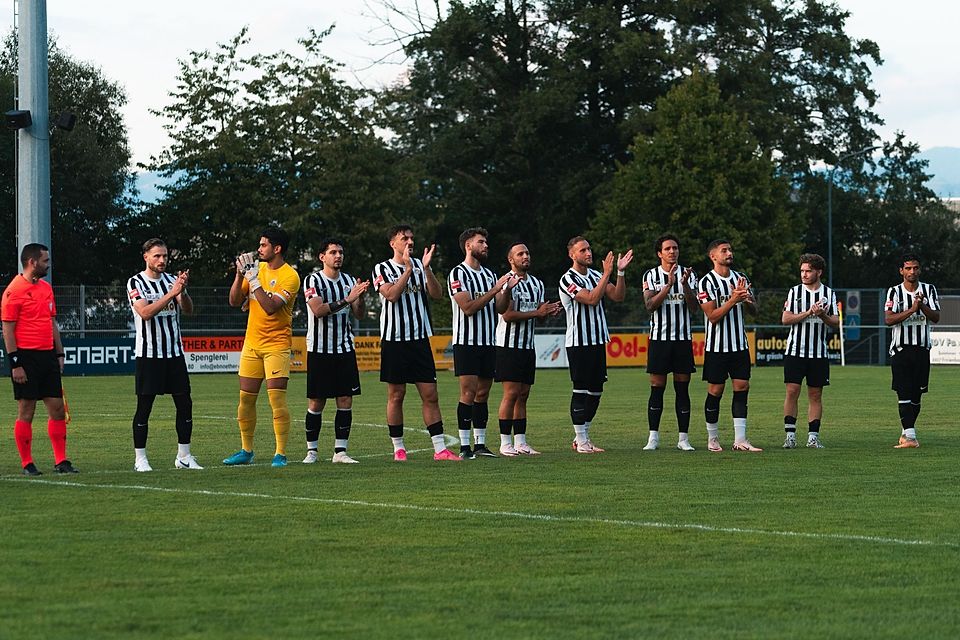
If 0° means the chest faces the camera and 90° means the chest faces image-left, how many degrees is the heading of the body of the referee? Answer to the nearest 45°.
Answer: approximately 315°

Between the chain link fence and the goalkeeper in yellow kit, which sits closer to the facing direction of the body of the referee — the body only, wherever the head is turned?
the goalkeeper in yellow kit

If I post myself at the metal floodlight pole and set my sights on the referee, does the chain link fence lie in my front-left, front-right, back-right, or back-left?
back-left

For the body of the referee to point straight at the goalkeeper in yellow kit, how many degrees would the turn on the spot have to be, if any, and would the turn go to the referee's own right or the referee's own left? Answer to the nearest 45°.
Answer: approximately 45° to the referee's own left

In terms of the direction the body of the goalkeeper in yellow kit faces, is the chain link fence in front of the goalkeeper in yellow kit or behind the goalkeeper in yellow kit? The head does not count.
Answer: behind

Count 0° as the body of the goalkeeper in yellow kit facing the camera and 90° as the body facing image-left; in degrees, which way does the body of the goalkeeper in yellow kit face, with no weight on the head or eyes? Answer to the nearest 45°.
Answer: approximately 45°

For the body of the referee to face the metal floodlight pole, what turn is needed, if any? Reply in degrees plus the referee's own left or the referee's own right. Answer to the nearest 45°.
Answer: approximately 135° to the referee's own left

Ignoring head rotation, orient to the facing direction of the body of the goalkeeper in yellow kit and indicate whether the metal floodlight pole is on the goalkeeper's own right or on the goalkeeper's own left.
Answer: on the goalkeeper's own right
